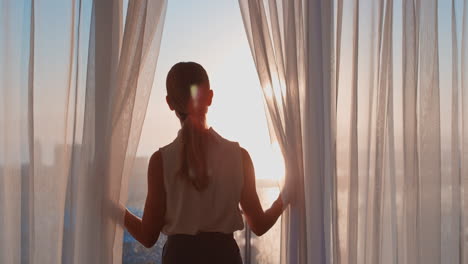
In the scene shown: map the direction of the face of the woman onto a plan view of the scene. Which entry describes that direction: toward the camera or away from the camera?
away from the camera

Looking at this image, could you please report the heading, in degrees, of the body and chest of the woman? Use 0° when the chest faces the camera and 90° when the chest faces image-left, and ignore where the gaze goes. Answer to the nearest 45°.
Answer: approximately 180°

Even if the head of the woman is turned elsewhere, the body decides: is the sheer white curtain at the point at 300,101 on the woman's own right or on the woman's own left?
on the woman's own right
